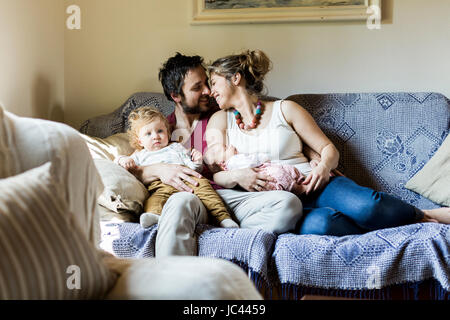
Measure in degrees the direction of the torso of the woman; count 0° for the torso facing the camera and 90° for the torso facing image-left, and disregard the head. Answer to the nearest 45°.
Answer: approximately 45°

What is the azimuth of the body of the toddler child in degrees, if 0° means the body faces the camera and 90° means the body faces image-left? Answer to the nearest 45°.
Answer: approximately 0°

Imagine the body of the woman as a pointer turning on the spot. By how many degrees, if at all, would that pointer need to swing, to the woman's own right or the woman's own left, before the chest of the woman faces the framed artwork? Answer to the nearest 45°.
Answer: approximately 135° to the woman's own right

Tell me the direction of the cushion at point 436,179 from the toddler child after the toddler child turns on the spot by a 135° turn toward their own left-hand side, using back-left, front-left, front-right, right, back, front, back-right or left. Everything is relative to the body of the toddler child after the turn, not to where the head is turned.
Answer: front-right

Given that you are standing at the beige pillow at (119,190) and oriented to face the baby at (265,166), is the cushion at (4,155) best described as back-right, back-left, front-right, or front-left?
back-right

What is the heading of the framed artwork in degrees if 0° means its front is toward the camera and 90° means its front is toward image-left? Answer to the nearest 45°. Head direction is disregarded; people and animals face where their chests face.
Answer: approximately 0°

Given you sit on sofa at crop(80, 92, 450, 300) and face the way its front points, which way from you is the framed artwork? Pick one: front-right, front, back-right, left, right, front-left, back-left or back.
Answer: back

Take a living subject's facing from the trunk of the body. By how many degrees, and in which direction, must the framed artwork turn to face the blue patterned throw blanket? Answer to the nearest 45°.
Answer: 0° — it already faces it
